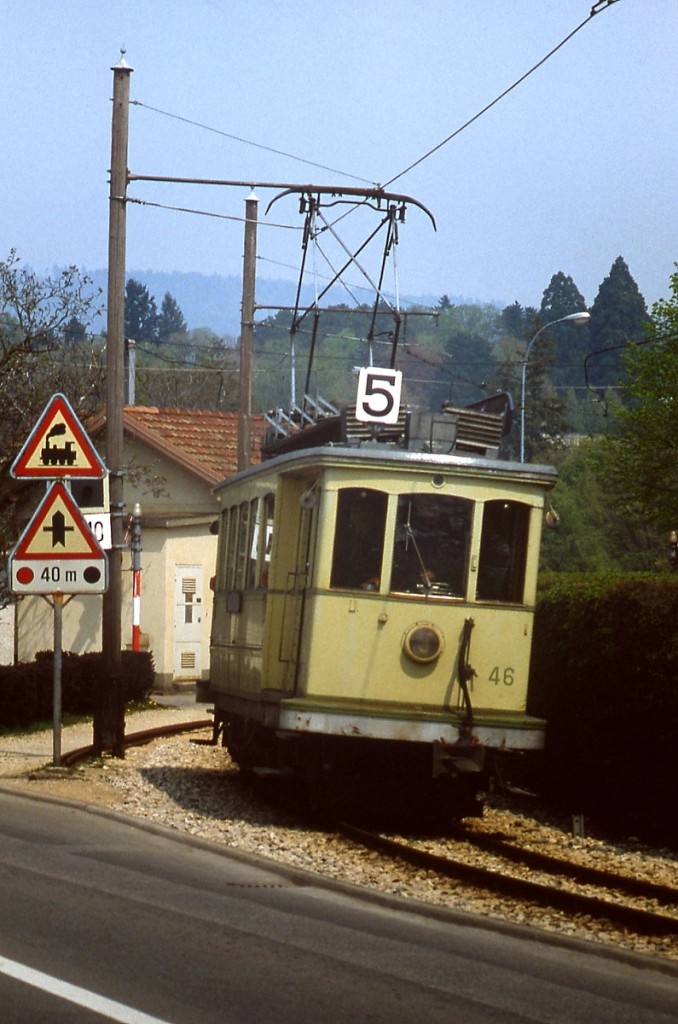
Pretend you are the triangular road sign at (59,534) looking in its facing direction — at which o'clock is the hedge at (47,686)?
The hedge is roughly at 6 o'clock from the triangular road sign.

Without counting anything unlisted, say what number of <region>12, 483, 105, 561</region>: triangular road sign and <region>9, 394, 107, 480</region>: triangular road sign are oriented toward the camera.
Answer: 2

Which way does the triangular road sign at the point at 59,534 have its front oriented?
toward the camera

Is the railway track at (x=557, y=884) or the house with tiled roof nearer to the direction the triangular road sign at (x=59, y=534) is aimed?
the railway track

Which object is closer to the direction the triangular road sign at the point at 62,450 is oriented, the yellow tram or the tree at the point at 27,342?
the yellow tram

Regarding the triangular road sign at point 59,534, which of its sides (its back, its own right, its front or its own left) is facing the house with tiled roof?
back

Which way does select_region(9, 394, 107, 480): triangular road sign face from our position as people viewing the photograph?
facing the viewer

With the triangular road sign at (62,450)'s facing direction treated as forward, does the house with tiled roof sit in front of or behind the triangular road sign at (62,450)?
behind

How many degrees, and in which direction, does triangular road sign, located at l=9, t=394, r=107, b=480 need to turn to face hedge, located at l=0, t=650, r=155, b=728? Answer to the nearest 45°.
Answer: approximately 180°

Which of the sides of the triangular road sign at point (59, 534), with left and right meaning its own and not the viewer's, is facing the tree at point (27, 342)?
back

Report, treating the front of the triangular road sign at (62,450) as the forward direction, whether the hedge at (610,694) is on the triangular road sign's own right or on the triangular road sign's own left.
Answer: on the triangular road sign's own left

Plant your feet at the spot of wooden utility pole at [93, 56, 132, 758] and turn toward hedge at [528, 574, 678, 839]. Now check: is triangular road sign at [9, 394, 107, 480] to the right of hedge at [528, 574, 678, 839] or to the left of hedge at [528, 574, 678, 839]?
right
